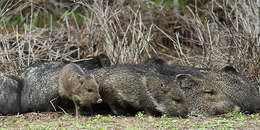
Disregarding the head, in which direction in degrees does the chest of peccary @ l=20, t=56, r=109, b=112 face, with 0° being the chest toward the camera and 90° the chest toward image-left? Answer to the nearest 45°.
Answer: approximately 270°

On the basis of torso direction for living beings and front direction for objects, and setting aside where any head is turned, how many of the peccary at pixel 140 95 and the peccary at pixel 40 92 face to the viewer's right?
2

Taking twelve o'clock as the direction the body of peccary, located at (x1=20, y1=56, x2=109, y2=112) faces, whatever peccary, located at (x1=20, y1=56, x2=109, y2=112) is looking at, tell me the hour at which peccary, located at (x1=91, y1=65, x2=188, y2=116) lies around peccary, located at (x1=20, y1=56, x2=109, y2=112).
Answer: peccary, located at (x1=91, y1=65, x2=188, y2=116) is roughly at 1 o'clock from peccary, located at (x1=20, y1=56, x2=109, y2=112).

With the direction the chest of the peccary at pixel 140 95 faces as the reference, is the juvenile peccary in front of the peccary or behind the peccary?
behind

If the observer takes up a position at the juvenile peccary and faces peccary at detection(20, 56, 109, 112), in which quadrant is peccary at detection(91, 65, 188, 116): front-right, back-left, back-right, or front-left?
back-right

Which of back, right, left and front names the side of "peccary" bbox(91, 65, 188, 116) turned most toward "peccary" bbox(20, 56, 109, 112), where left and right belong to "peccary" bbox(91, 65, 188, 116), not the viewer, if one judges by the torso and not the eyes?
back

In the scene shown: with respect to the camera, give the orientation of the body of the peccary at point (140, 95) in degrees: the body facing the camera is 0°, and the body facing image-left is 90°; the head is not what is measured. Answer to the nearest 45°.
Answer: approximately 270°
